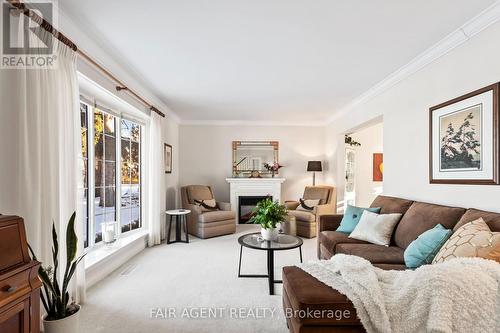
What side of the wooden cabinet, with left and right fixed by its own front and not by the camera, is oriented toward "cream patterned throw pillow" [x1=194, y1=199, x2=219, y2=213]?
left

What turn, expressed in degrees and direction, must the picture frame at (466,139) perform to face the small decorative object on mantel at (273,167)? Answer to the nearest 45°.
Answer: approximately 90° to its right

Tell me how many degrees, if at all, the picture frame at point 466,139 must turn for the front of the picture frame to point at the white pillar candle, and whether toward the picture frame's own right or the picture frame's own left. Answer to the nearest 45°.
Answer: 0° — it already faces it

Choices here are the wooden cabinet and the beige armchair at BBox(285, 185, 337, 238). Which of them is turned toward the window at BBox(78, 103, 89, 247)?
the beige armchair

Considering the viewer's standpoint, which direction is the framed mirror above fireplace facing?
facing the viewer

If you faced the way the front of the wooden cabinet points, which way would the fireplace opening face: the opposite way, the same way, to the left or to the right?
to the right

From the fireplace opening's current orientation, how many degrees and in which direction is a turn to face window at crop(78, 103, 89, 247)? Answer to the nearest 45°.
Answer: approximately 45° to its right

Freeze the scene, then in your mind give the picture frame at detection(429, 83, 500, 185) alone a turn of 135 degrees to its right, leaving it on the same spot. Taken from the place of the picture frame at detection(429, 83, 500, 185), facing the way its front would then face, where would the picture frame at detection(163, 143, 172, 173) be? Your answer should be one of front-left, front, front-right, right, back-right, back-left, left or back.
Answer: left

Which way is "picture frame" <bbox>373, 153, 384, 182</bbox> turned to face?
toward the camera

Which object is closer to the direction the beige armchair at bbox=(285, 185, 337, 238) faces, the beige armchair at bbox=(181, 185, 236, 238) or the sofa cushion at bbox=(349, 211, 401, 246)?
the beige armchair

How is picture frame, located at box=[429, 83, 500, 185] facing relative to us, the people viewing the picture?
facing the viewer and to the left of the viewer

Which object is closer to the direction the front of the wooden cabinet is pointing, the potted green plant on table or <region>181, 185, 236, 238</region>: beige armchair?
the potted green plant on table

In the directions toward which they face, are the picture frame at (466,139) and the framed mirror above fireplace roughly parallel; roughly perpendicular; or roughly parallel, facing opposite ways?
roughly perpendicular

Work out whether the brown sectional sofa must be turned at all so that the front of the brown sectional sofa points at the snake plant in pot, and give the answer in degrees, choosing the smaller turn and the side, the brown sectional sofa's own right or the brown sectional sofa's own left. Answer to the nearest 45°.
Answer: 0° — it already faces it

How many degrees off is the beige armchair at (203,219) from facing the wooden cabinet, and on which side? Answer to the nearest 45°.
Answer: approximately 45° to its right

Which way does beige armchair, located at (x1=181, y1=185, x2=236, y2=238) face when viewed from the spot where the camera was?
facing the viewer and to the right of the viewer

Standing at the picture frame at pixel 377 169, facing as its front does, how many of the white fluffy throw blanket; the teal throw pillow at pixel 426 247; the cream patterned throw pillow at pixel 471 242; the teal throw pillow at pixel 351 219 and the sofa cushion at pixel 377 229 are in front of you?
5

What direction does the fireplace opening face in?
toward the camera
